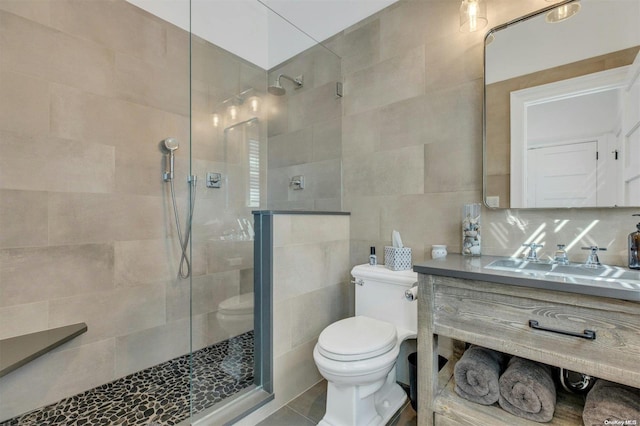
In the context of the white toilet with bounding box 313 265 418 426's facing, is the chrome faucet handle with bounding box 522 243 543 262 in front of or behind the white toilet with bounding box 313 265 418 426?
behind

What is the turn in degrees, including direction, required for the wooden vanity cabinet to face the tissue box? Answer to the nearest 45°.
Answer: approximately 90° to its right

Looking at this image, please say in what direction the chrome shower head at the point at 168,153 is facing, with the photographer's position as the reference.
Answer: facing the viewer and to the right of the viewer

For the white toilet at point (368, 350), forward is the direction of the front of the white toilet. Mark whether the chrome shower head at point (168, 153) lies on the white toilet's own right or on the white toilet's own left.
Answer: on the white toilet's own right

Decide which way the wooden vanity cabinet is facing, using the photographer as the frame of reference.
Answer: facing the viewer and to the left of the viewer

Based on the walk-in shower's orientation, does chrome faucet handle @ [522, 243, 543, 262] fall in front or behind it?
in front

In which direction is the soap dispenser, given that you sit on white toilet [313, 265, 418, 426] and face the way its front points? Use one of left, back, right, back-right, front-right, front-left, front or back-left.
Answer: back-left

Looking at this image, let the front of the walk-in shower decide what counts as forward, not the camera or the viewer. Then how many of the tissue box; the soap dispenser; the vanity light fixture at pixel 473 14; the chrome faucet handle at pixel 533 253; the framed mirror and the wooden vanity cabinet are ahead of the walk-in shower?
6

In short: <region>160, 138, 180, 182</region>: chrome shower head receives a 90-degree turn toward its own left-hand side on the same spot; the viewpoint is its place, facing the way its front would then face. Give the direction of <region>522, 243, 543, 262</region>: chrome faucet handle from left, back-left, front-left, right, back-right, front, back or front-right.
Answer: right

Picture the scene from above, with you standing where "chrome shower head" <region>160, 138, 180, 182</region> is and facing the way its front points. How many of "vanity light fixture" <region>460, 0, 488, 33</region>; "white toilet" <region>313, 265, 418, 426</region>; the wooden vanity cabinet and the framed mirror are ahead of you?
4
